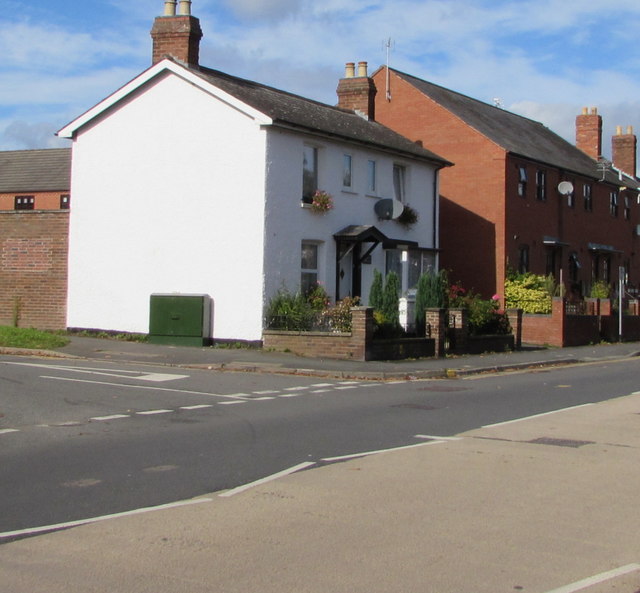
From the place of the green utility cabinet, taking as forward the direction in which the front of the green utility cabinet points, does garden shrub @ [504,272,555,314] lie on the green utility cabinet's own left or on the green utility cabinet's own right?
on the green utility cabinet's own left

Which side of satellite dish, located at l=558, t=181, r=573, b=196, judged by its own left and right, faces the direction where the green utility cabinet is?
right

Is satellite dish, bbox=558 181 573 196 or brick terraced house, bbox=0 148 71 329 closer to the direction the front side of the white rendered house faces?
the satellite dish

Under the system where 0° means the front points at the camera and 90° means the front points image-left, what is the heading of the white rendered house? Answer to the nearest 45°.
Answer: approximately 315°

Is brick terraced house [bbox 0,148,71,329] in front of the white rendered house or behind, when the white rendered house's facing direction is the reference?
behind

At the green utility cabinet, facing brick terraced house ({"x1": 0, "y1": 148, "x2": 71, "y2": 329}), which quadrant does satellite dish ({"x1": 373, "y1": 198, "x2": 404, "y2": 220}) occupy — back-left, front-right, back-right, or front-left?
back-right

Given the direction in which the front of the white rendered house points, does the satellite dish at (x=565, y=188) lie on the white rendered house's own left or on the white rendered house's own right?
on the white rendered house's own left

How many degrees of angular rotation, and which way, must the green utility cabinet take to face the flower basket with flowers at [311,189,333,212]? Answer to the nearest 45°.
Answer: approximately 90° to its left
